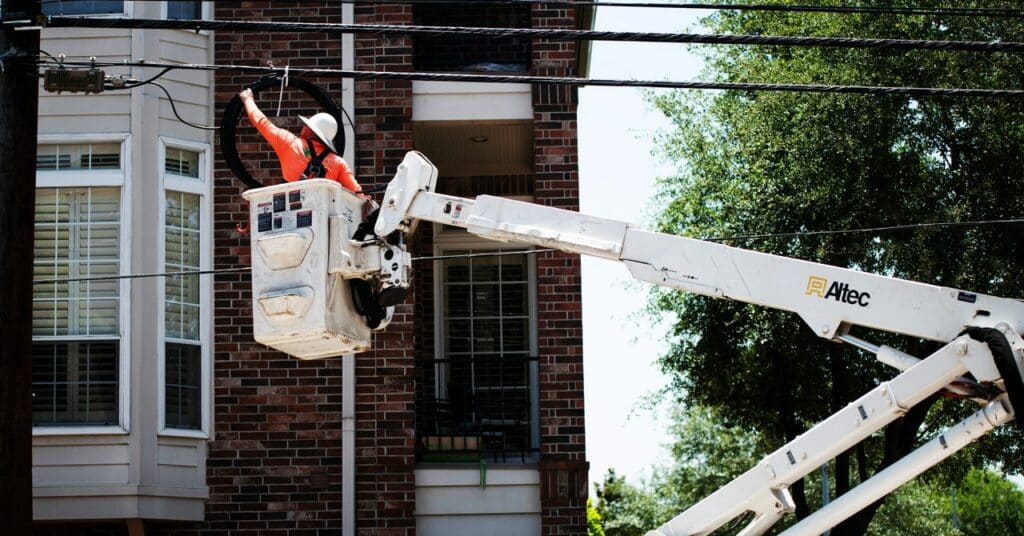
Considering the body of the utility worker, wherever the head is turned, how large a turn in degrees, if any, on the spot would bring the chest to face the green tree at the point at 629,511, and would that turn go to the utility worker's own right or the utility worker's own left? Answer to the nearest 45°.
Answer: approximately 45° to the utility worker's own right

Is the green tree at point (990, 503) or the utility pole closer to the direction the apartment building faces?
the utility pole

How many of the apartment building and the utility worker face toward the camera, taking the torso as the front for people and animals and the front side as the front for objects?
1

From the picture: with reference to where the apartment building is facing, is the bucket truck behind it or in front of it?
in front

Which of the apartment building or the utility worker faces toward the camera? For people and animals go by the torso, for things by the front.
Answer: the apartment building

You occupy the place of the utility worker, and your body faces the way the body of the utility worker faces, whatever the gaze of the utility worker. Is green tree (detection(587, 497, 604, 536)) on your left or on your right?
on your right

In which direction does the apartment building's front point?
toward the camera

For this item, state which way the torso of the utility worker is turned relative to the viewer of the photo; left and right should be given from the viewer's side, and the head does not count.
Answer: facing away from the viewer and to the left of the viewer

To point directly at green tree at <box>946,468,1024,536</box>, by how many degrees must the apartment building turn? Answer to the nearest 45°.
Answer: approximately 135° to its left

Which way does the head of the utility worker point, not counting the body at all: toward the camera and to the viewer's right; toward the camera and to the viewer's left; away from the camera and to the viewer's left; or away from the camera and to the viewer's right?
away from the camera and to the viewer's left

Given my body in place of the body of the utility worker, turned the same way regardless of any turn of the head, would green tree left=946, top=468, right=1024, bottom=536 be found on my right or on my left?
on my right
